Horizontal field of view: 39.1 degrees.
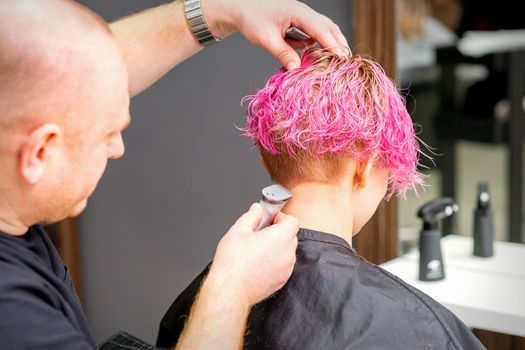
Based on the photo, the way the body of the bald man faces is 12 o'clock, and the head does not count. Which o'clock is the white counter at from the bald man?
The white counter is roughly at 12 o'clock from the bald man.

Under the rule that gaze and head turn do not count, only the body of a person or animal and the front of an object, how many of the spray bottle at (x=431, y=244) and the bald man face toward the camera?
0

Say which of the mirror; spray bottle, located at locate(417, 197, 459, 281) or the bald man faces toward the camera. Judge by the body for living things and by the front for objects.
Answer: the mirror

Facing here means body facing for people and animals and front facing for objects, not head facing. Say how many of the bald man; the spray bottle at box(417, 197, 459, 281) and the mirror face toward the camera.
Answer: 1

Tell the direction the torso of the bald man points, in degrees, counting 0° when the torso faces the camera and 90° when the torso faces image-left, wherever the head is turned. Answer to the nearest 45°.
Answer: approximately 225°

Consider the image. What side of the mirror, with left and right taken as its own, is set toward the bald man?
front

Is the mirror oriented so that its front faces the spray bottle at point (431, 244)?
yes

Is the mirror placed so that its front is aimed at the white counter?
yes

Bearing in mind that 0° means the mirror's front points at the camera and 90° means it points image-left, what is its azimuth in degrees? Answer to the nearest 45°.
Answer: approximately 0°
